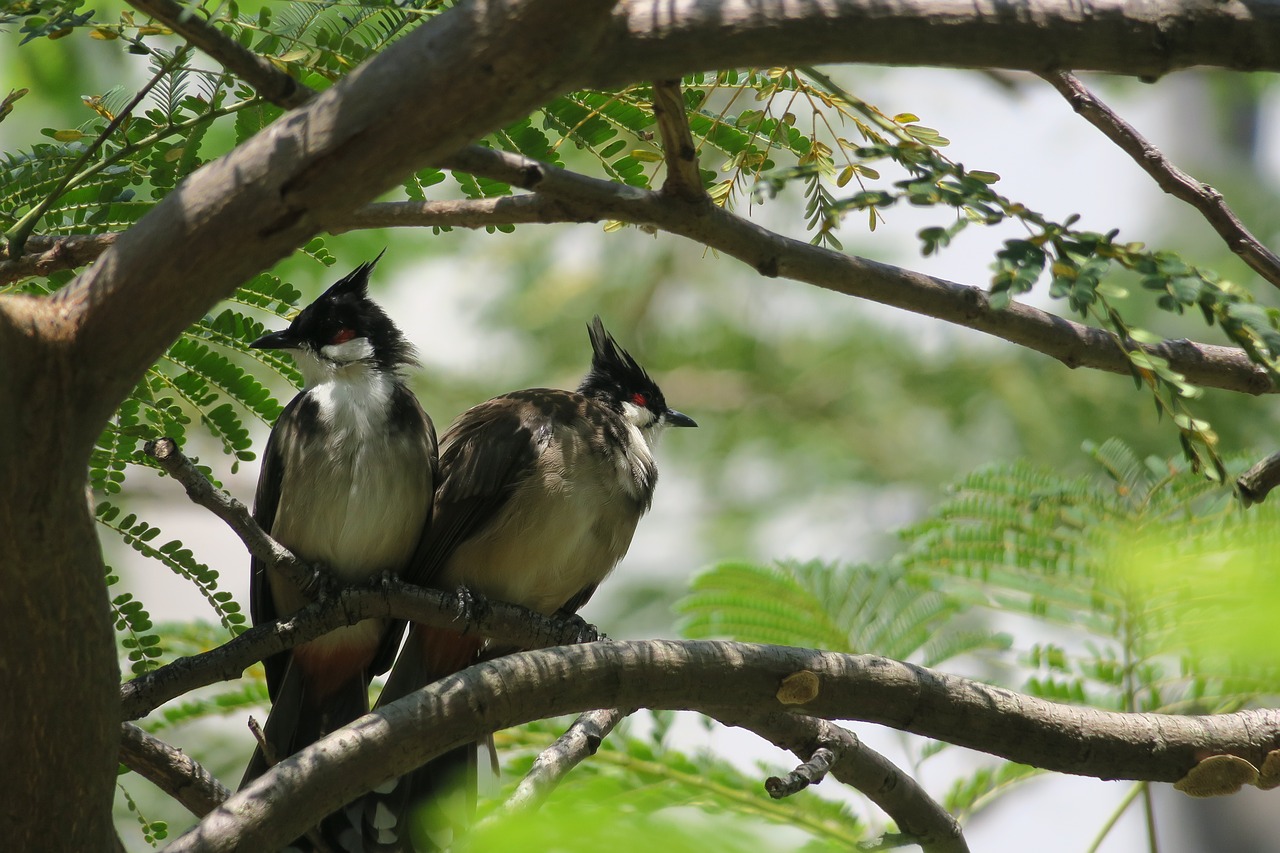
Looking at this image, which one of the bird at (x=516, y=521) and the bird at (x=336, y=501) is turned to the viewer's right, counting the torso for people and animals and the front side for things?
the bird at (x=516, y=521)

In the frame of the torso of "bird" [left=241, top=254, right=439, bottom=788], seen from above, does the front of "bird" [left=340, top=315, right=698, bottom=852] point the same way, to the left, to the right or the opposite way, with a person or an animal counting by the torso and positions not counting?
to the left

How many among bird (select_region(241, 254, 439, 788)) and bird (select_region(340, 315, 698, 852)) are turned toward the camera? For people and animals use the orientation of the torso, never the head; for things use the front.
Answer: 1

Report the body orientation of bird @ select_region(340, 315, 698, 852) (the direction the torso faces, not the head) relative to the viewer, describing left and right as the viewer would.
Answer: facing to the right of the viewer

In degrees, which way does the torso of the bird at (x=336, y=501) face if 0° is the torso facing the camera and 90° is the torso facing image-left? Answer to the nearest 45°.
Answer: approximately 0°
